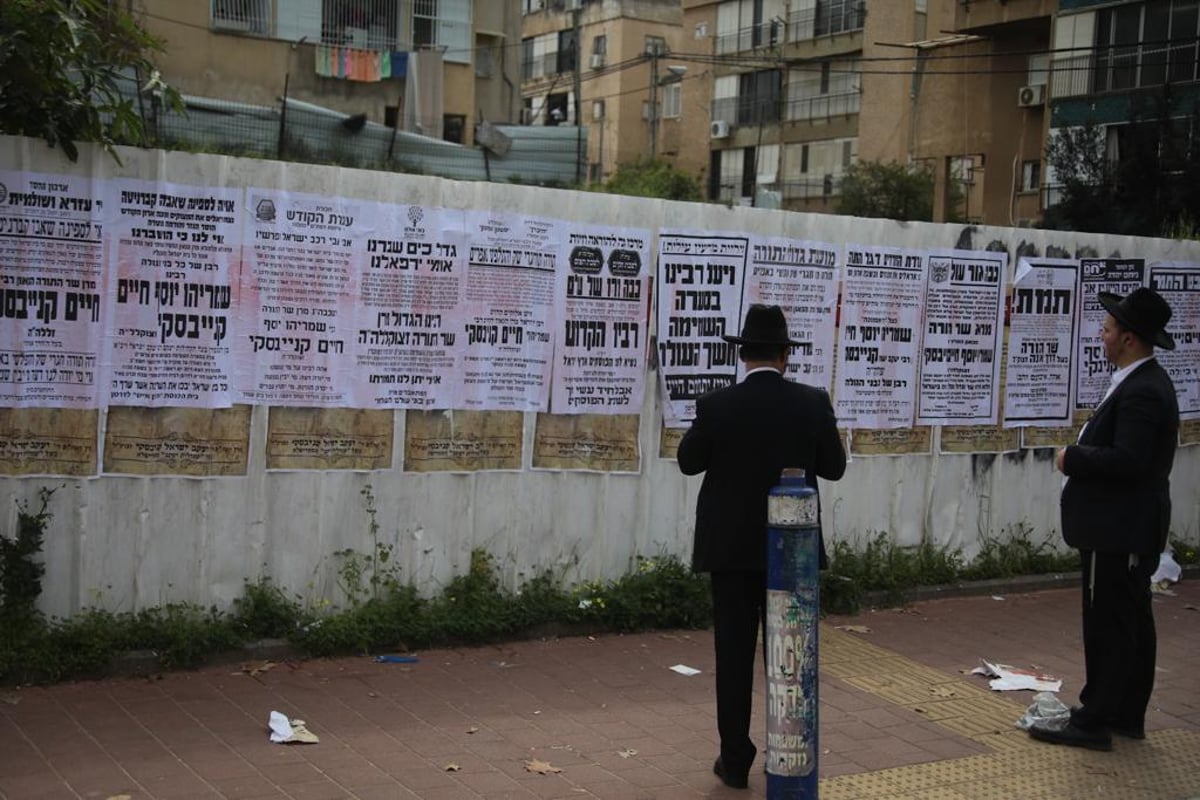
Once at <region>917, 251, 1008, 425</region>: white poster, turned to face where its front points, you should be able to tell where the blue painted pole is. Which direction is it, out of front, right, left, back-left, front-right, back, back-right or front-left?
front

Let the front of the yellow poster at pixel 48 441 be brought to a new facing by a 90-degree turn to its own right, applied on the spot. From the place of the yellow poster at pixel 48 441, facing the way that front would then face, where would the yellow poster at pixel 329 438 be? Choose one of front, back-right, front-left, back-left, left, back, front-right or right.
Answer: back

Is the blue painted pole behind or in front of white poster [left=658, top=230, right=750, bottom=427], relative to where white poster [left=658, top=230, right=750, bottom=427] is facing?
in front

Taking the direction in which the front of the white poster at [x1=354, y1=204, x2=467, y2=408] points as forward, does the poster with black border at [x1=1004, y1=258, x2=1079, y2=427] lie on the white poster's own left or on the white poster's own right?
on the white poster's own left

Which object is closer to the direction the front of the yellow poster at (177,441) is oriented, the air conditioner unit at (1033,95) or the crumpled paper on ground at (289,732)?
the crumpled paper on ground

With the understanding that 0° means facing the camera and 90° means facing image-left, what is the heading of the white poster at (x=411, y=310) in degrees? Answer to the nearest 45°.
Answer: approximately 0°

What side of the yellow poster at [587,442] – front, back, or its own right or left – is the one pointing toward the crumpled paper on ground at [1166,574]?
left

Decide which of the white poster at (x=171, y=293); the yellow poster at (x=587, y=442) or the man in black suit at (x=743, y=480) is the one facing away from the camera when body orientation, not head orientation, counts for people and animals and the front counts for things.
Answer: the man in black suit

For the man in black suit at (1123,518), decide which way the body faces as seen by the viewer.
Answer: to the viewer's left

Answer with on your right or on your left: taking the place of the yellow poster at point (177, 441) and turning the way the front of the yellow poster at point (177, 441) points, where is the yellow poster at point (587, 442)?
on your left

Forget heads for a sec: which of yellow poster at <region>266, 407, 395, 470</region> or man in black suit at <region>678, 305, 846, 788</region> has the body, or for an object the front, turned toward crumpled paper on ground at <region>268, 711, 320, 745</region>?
the yellow poster
